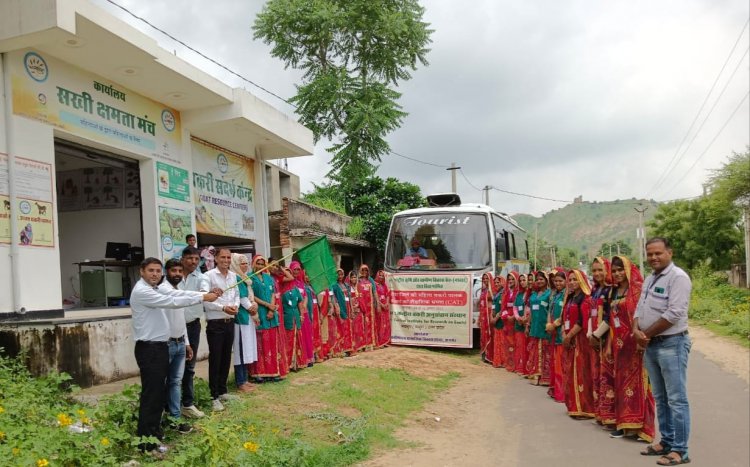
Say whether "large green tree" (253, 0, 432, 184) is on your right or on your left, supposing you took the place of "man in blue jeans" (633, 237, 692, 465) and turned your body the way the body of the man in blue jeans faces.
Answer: on your right

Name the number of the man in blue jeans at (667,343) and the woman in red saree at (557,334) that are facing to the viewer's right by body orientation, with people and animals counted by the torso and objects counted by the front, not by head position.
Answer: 0

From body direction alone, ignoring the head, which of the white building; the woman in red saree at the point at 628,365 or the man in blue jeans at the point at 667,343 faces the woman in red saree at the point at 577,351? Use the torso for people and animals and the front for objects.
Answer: the white building

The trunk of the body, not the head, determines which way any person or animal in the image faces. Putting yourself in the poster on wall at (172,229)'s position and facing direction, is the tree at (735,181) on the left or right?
on its left

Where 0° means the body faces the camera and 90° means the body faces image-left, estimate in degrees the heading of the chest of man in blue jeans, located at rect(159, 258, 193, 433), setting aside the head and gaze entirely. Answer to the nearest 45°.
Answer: approximately 315°

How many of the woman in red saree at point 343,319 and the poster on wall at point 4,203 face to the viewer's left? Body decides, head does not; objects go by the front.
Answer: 0

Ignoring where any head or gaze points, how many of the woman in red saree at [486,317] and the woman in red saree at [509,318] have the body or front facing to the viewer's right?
0

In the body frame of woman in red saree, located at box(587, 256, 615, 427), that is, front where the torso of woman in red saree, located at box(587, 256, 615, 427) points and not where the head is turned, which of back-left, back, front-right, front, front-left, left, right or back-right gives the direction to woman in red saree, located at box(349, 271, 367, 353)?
right

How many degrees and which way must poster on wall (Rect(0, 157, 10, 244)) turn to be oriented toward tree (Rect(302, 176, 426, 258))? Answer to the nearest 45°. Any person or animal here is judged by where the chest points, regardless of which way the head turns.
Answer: approximately 90° to its left

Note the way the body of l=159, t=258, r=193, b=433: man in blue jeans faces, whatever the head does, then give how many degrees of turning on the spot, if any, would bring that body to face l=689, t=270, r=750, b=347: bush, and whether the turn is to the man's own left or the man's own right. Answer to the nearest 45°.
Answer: approximately 90° to the man's own left

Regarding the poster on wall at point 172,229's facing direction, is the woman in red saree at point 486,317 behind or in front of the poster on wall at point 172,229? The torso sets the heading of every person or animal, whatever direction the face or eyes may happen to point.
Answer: in front

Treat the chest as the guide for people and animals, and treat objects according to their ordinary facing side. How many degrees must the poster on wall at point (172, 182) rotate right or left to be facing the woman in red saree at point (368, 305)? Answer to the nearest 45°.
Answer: approximately 45° to its left
